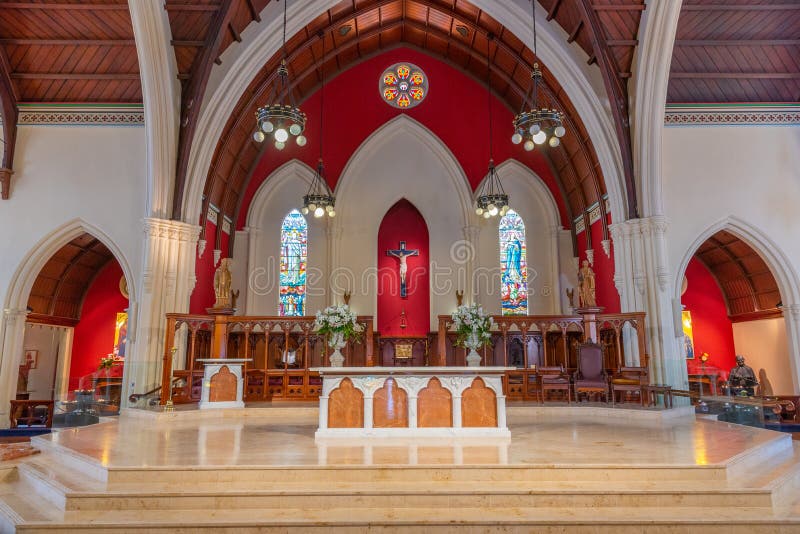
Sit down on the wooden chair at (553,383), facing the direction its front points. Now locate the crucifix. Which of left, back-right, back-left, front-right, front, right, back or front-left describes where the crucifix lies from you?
back-right

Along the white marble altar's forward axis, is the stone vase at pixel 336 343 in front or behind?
behind

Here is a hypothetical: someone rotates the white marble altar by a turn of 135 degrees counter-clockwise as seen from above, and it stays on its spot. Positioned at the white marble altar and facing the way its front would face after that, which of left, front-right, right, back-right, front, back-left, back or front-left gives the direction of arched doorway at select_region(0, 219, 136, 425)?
left

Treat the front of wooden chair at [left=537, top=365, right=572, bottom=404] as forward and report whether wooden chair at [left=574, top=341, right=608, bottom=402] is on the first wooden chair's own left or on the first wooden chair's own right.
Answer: on the first wooden chair's own left

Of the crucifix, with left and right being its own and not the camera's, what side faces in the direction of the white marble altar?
front

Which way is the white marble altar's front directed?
toward the camera

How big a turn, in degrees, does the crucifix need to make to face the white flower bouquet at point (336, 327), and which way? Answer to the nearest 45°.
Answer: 0° — it already faces it

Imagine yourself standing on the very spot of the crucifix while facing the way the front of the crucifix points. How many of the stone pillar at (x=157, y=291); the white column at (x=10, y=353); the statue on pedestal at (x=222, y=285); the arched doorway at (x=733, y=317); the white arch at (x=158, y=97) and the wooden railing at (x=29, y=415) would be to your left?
1

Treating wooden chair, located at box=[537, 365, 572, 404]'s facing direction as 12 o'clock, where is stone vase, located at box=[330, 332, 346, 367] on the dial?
The stone vase is roughly at 2 o'clock from the wooden chair.

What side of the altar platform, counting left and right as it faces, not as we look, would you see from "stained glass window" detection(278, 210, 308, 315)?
back

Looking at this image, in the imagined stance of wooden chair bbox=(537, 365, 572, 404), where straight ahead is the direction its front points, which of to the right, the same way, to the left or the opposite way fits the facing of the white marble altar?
the same way

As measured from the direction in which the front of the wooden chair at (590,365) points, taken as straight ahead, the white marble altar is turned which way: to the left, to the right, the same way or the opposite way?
the same way

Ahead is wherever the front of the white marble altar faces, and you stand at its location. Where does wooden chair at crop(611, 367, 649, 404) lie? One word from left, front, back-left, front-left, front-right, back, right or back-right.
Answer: back-left

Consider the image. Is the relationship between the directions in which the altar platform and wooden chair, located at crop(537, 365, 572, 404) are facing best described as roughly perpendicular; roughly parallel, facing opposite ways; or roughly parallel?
roughly parallel

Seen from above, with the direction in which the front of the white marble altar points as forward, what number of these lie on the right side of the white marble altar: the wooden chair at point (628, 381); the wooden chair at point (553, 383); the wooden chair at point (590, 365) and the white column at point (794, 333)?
0

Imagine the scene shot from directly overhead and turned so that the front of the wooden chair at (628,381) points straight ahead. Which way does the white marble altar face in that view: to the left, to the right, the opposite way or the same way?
the same way

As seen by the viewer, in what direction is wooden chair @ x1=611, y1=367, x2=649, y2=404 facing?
toward the camera

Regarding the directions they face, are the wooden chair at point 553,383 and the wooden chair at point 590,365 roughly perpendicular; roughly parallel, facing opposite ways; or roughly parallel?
roughly parallel

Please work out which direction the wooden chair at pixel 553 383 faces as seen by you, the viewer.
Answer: facing the viewer

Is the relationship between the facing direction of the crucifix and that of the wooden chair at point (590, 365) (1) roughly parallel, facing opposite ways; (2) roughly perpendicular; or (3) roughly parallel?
roughly parallel
